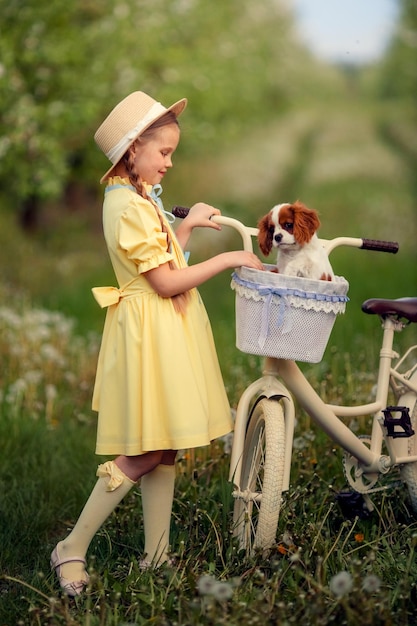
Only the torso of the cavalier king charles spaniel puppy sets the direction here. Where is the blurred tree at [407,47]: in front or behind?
behind

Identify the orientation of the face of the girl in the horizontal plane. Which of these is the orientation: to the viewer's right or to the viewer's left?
to the viewer's right

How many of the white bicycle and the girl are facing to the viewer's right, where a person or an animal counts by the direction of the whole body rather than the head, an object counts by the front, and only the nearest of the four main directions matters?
1

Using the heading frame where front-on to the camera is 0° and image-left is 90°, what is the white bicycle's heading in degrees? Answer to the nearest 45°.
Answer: approximately 45°

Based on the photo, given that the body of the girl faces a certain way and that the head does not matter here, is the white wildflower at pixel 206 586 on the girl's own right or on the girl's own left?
on the girl's own right

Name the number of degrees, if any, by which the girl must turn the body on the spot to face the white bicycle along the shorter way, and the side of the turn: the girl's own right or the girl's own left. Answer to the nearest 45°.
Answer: approximately 45° to the girl's own left

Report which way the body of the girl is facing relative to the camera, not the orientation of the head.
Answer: to the viewer's right

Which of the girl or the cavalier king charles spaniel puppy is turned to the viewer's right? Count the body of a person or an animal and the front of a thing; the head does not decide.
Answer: the girl

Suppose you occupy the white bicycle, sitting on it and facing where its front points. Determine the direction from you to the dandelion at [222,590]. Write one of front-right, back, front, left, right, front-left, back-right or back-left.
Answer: front-left

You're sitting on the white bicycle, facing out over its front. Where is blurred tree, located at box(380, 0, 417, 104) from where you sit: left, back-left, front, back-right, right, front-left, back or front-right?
back-right
